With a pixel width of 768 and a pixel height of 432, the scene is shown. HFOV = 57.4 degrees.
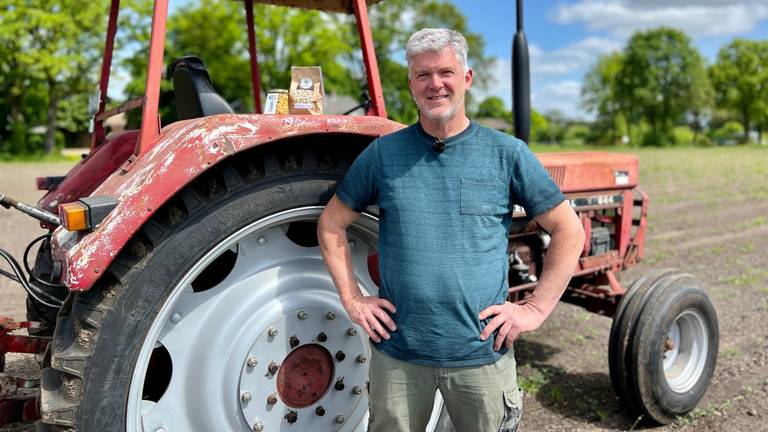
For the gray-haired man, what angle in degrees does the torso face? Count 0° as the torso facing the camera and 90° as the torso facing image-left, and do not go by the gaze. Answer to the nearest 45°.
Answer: approximately 0°

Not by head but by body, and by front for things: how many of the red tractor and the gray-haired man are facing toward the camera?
1

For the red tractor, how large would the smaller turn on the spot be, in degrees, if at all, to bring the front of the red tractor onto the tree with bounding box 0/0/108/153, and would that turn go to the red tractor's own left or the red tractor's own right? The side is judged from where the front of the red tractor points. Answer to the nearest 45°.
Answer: approximately 90° to the red tractor's own left

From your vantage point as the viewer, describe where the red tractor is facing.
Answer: facing away from the viewer and to the right of the viewer

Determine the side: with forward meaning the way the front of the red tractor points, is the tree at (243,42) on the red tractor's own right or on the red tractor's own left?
on the red tractor's own left
